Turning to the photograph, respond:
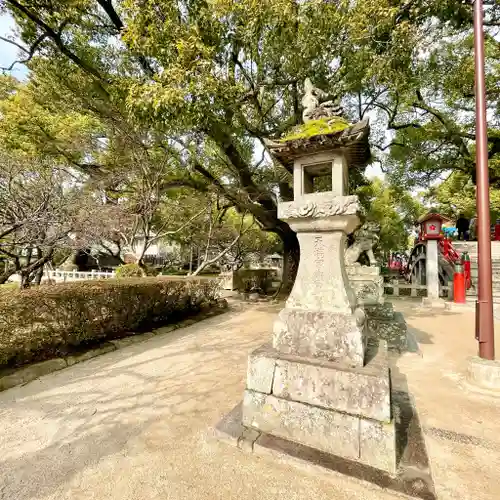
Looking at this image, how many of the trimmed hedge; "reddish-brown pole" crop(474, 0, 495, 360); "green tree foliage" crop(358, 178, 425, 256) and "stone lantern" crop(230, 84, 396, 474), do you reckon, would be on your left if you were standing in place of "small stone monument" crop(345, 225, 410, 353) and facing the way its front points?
1

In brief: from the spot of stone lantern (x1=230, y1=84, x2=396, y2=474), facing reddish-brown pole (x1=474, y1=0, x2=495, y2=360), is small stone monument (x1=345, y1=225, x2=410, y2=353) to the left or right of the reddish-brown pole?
left
